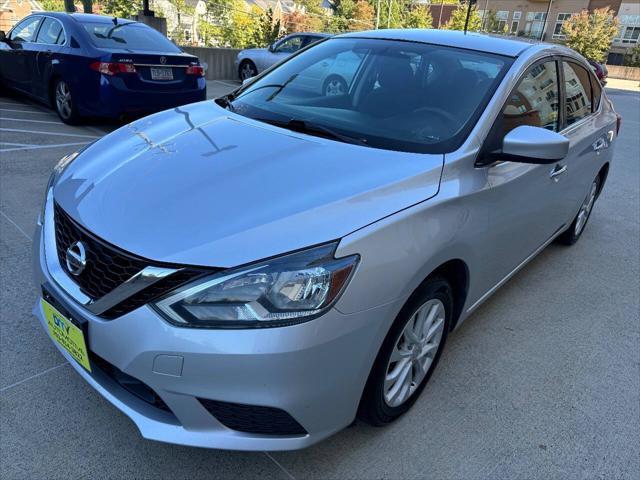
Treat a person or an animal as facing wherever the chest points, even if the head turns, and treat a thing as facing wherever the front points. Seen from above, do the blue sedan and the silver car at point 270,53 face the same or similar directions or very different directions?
same or similar directions

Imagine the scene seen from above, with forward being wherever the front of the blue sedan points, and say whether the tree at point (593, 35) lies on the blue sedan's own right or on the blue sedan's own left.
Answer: on the blue sedan's own right

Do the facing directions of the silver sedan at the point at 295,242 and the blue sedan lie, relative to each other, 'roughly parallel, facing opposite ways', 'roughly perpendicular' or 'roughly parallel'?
roughly perpendicular

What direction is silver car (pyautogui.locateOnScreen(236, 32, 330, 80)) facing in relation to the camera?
to the viewer's left

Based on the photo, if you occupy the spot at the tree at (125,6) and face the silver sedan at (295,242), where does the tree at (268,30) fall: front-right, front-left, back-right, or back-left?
front-left

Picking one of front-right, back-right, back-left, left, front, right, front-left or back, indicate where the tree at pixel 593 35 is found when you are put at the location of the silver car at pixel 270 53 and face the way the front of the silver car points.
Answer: back-right

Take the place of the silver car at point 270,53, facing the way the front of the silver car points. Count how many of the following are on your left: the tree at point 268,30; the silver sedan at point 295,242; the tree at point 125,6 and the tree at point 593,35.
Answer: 1

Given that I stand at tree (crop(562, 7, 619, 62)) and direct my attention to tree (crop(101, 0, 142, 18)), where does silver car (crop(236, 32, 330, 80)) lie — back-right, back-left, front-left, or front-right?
front-left

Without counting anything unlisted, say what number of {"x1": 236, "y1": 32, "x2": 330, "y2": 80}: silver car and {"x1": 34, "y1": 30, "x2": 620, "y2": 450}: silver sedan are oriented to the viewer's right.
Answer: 0

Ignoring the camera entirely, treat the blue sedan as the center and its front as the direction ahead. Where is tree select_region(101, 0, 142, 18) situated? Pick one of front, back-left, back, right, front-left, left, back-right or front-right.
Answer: front-right

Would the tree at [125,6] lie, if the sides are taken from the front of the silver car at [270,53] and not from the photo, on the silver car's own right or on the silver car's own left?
on the silver car's own right

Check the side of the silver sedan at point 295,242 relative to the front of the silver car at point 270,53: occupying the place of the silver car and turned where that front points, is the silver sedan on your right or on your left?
on your left

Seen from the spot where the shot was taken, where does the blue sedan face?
facing away from the viewer and to the left of the viewer
